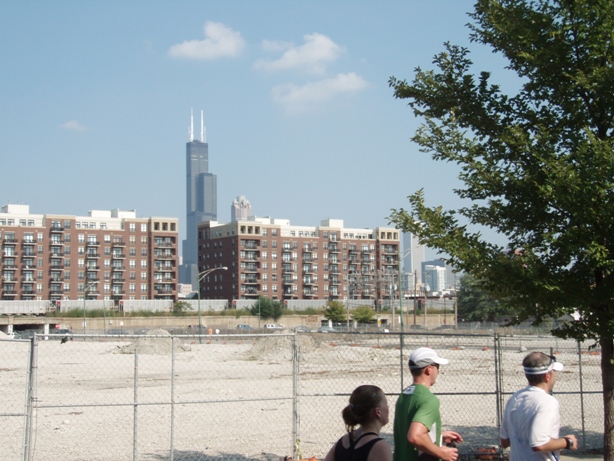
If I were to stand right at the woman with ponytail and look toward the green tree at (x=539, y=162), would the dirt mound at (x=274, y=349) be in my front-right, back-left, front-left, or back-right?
front-left

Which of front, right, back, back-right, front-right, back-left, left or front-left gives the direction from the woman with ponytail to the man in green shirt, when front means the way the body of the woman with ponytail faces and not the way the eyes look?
front

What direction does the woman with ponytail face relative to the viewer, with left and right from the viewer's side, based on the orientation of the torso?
facing away from the viewer and to the right of the viewer

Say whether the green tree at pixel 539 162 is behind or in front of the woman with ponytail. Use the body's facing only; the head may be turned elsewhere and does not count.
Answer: in front

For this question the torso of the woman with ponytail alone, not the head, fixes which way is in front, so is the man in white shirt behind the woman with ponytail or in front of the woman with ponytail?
in front

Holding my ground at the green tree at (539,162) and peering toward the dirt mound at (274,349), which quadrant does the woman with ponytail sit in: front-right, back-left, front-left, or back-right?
back-left
